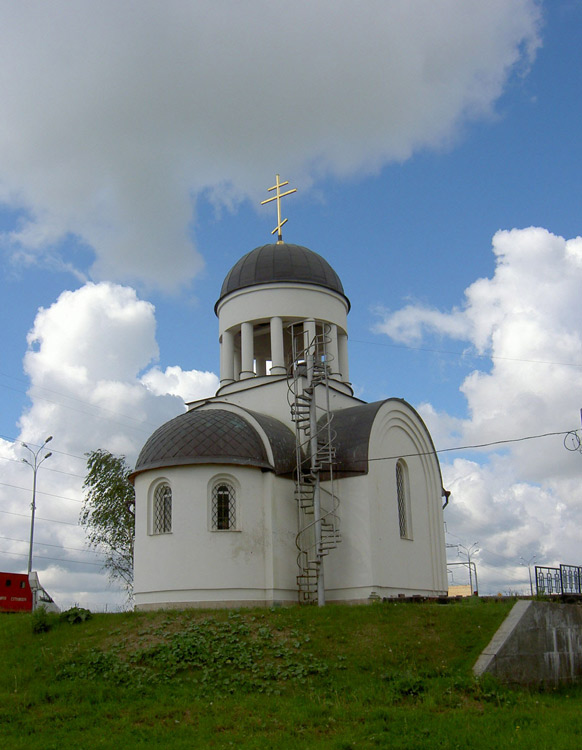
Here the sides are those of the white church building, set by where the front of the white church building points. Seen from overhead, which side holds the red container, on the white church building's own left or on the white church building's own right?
on the white church building's own left

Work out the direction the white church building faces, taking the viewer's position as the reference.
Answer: facing away from the viewer and to the right of the viewer
